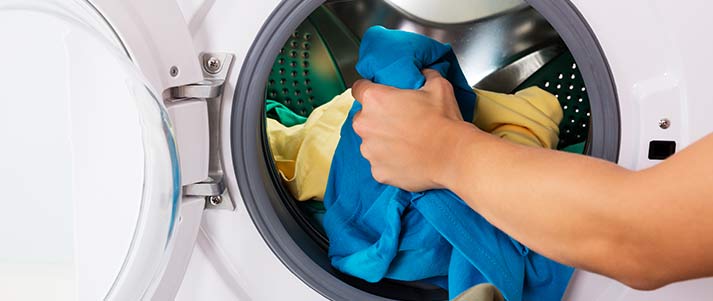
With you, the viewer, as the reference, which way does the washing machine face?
facing the viewer
